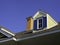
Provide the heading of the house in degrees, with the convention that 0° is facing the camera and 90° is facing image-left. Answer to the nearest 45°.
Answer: approximately 45°
